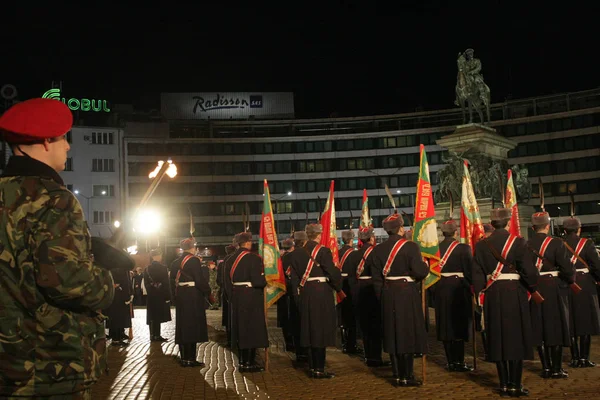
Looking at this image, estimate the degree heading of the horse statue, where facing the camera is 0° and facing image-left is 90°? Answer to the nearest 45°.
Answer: approximately 45°

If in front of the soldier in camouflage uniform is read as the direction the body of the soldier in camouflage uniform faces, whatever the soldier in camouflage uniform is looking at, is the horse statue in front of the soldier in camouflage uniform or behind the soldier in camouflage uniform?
in front

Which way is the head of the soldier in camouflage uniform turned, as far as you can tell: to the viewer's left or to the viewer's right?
to the viewer's right

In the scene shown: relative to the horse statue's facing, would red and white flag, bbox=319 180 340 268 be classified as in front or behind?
in front

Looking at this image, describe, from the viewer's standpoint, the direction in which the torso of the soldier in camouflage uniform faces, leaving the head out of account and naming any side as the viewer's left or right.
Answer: facing away from the viewer and to the right of the viewer

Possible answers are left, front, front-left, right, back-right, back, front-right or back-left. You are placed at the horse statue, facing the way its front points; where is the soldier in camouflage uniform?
front-left

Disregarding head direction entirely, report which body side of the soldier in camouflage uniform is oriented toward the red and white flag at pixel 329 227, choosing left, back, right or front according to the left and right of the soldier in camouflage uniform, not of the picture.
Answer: front
